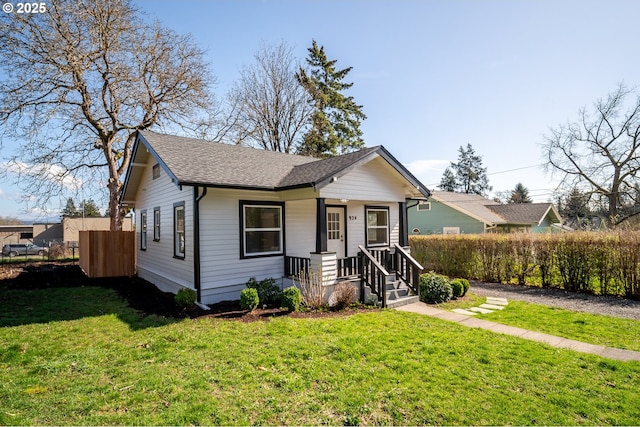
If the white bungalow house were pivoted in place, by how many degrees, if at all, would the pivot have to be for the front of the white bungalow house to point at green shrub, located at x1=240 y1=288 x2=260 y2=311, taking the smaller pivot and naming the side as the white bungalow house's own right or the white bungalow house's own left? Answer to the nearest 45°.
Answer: approximately 45° to the white bungalow house's own right

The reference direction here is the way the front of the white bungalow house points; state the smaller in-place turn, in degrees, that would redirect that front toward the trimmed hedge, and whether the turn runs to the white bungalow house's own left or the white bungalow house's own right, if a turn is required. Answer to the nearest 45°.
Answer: approximately 45° to the white bungalow house's own left

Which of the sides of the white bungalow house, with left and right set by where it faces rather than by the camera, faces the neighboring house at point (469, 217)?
left

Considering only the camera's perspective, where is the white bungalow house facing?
facing the viewer and to the right of the viewer

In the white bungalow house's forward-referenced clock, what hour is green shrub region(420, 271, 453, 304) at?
The green shrub is roughly at 11 o'clock from the white bungalow house.

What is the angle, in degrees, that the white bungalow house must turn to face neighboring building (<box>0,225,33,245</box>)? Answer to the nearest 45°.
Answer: approximately 180°

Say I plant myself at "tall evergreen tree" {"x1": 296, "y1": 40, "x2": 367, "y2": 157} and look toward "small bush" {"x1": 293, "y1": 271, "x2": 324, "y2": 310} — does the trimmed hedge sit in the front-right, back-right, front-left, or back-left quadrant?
front-left

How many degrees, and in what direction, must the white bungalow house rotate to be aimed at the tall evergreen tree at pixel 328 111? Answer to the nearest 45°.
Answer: approximately 135° to its left

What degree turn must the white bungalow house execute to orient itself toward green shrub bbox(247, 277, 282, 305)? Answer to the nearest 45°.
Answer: approximately 45° to its right
